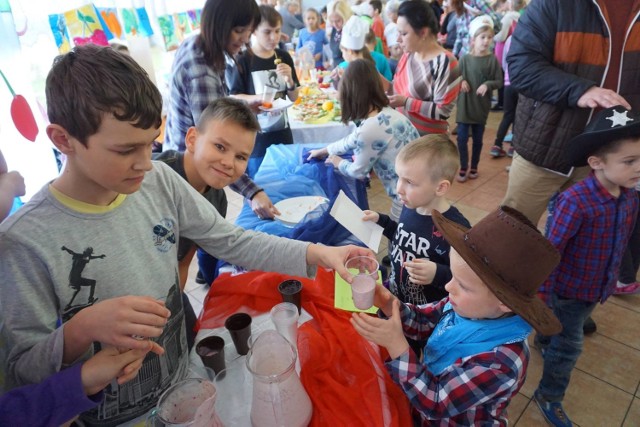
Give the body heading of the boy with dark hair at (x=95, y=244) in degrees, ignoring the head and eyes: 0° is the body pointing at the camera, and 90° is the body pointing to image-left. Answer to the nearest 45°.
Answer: approximately 315°

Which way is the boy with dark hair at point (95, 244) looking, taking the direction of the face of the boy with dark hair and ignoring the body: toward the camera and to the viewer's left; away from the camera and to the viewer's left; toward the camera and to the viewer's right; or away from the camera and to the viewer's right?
toward the camera and to the viewer's right

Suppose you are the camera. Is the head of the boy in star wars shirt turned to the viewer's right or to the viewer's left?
to the viewer's left

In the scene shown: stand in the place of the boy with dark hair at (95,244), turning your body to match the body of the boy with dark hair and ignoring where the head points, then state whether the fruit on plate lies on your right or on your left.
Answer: on your left

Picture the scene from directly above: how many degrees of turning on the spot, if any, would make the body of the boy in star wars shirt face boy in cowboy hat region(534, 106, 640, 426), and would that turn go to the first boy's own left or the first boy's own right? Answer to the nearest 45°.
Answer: approximately 135° to the first boy's own left

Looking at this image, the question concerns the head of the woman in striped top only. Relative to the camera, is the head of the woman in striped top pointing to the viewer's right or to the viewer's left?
to the viewer's left

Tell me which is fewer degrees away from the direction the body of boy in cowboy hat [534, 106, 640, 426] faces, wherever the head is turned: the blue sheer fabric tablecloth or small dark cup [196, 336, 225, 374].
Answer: the small dark cup

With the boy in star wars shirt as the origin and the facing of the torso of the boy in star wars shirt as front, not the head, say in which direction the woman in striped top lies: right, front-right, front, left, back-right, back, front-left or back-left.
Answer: back-right
